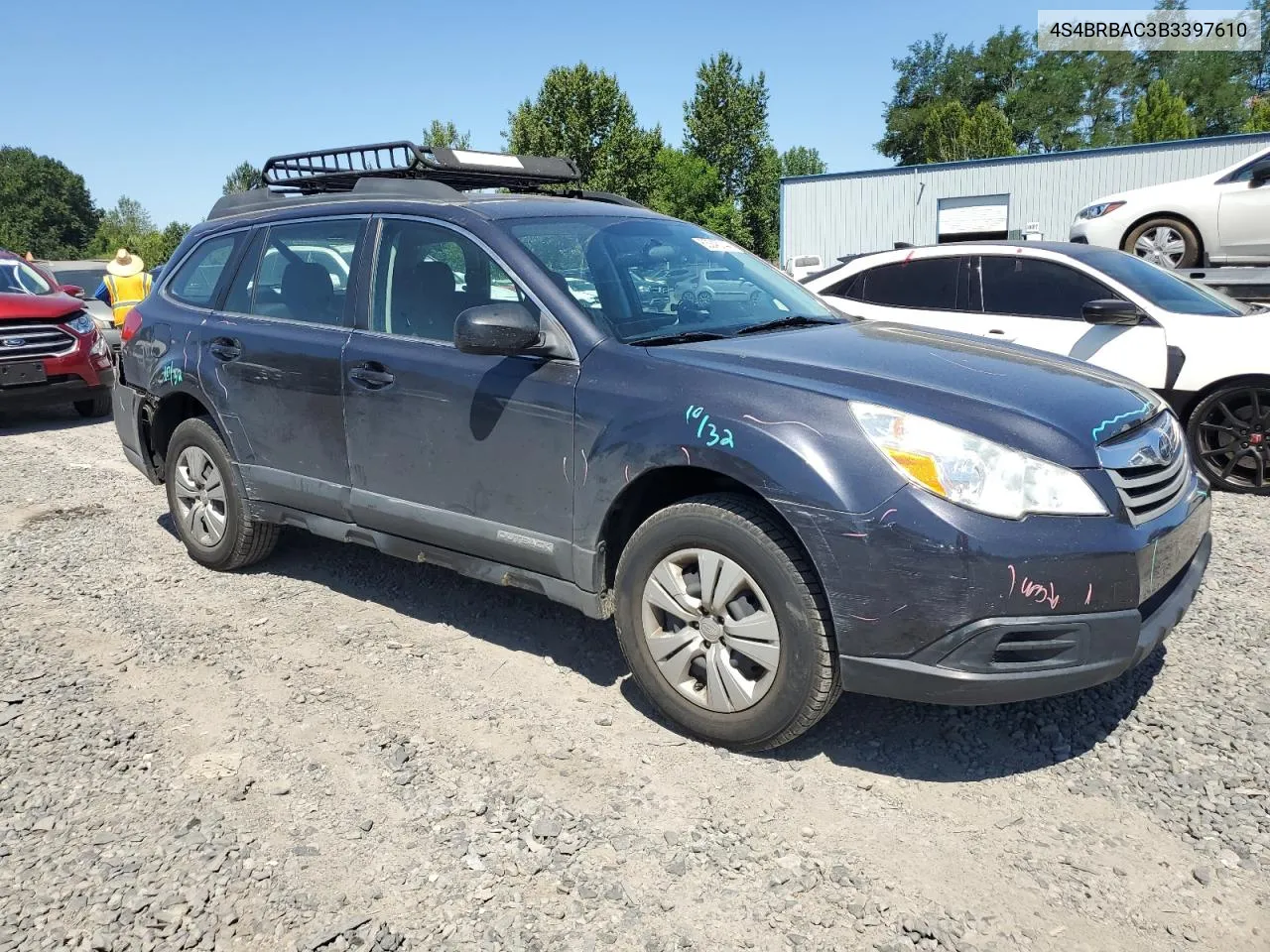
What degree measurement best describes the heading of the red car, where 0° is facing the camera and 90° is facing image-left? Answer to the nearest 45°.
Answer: approximately 0°

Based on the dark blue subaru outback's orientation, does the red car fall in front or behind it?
behind

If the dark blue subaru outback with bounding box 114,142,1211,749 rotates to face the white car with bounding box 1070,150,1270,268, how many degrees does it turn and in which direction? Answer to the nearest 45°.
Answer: approximately 90° to its left
